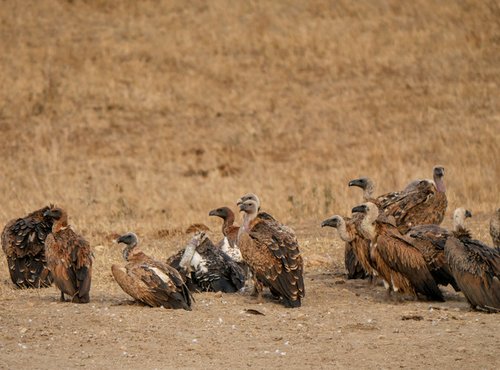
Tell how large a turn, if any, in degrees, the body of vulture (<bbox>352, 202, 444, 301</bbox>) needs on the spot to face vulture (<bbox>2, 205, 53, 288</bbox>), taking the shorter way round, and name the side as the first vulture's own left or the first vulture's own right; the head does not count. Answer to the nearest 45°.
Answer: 0° — it already faces it

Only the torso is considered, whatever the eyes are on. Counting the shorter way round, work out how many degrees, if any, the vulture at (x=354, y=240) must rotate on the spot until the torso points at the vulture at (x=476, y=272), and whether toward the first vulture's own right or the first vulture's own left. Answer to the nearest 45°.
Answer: approximately 135° to the first vulture's own left

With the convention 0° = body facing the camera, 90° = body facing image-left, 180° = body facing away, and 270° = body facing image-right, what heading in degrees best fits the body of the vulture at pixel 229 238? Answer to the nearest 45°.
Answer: approximately 90°

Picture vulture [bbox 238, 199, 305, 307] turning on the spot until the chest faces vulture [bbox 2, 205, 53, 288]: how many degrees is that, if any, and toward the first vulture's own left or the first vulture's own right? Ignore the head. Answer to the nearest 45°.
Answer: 0° — it already faces it

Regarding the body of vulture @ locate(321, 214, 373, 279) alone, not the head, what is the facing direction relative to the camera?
to the viewer's left

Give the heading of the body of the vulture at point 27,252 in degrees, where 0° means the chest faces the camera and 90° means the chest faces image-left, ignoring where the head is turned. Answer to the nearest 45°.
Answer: approximately 180°

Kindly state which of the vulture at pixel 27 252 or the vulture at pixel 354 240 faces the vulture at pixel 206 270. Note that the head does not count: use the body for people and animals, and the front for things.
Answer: the vulture at pixel 354 240

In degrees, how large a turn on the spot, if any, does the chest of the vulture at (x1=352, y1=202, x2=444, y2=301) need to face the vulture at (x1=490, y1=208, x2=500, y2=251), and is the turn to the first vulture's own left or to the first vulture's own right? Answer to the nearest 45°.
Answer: approximately 135° to the first vulture's own right

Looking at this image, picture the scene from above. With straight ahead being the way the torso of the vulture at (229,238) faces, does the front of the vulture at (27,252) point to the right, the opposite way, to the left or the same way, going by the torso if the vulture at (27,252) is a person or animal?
to the right

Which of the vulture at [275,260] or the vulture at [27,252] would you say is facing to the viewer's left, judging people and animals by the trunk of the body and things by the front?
the vulture at [275,260]

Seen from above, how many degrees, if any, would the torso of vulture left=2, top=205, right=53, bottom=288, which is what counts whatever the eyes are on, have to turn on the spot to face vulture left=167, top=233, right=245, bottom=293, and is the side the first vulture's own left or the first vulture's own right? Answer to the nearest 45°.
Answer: approximately 90° to the first vulture's own right

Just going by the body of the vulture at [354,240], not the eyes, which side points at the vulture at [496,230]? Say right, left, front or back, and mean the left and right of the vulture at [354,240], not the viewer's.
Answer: back
